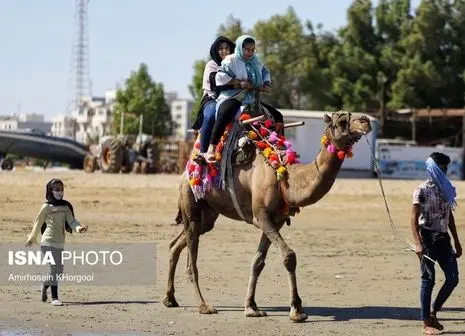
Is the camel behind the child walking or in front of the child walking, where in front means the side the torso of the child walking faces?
in front

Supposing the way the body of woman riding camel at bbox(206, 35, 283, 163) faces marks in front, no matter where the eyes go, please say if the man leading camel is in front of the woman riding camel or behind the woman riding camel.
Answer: in front

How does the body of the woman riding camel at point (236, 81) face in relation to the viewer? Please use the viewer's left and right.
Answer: facing the viewer and to the right of the viewer

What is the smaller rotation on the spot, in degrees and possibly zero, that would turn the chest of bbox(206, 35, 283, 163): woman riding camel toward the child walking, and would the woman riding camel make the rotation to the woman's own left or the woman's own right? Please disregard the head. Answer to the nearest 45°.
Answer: approximately 135° to the woman's own right

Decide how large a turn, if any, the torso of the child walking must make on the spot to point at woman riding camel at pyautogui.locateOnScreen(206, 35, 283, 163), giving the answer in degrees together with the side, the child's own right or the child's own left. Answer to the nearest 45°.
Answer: approximately 45° to the child's own left
